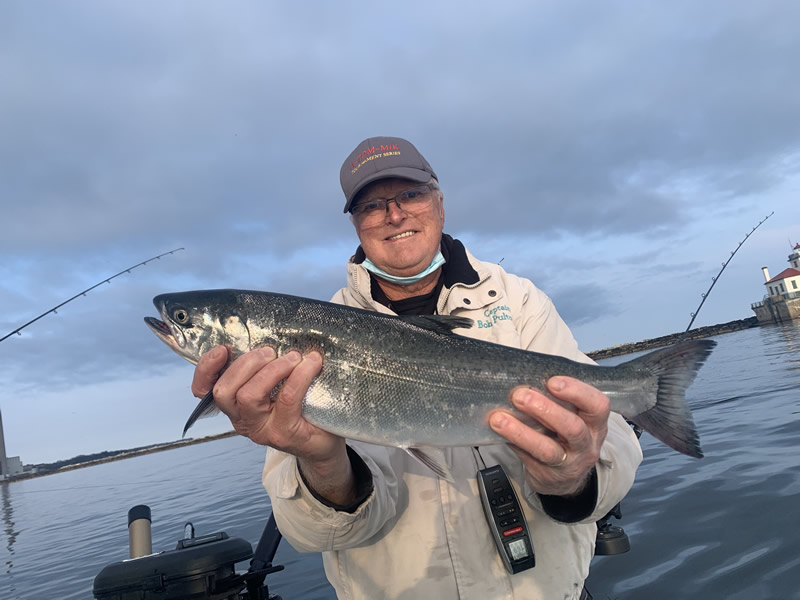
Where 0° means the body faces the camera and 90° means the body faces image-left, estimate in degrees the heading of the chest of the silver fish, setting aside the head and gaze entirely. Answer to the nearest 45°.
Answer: approximately 90°

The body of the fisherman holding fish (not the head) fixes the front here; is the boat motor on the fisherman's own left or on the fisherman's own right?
on the fisherman's own right

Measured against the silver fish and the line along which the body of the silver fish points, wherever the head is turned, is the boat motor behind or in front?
in front

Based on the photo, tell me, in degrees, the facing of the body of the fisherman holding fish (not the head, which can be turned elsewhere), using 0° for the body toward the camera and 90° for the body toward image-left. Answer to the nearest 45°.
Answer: approximately 0°
